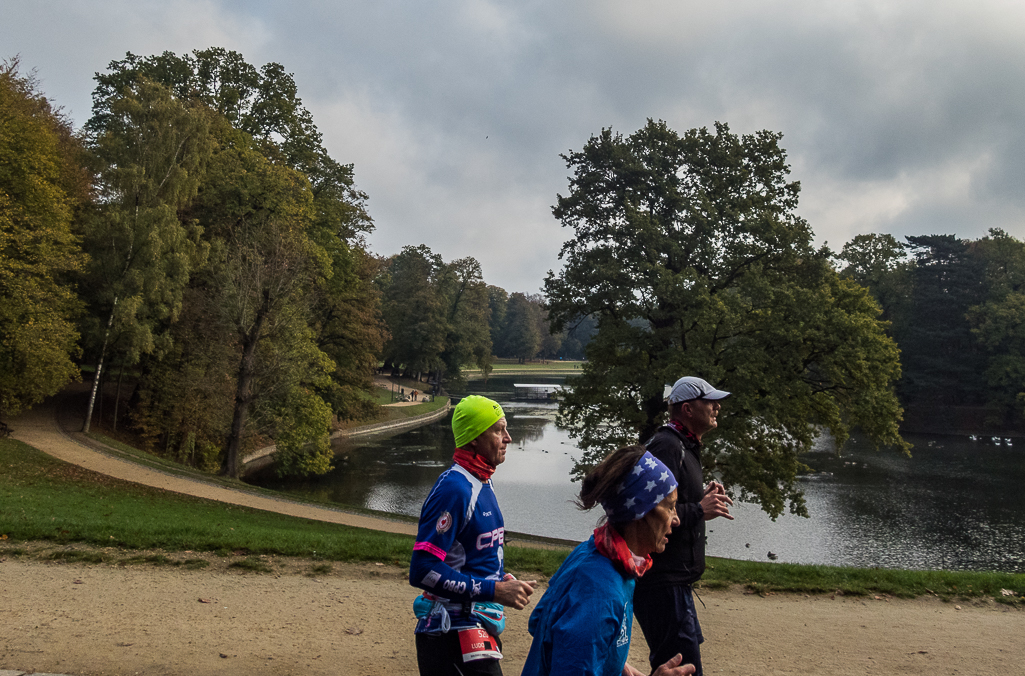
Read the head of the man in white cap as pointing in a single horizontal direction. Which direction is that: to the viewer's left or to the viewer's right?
to the viewer's right

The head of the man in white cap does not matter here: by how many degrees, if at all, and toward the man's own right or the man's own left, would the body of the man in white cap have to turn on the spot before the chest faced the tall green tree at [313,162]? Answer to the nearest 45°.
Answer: approximately 135° to the man's own left

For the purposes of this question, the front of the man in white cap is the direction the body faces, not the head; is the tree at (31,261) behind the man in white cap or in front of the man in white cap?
behind

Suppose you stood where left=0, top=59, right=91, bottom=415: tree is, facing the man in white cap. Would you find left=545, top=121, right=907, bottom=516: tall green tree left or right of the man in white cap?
left

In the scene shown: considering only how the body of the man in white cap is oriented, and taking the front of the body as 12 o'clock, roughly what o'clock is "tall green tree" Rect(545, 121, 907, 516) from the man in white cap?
The tall green tree is roughly at 9 o'clock from the man in white cap.

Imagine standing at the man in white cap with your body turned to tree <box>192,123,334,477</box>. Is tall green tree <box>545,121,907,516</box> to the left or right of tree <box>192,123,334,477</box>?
right

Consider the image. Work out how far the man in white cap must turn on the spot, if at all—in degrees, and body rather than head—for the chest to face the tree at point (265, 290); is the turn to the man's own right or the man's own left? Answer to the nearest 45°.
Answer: approximately 135° to the man's own left

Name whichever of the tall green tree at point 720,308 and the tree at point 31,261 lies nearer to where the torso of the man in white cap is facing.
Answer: the tall green tree

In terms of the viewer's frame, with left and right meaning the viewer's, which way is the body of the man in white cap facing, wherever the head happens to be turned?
facing to the right of the viewer
